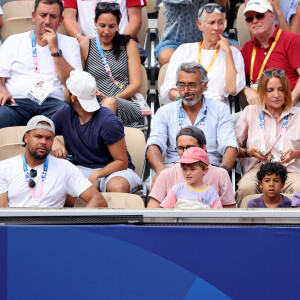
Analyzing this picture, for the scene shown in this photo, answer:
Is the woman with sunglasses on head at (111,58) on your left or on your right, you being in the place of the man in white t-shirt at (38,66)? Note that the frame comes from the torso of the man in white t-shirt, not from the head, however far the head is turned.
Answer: on your left

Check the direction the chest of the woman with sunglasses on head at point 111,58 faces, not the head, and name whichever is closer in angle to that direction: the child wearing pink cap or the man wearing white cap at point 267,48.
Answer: the child wearing pink cap

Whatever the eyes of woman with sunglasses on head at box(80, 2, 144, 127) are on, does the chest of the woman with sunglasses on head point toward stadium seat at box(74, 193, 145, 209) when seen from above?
yes

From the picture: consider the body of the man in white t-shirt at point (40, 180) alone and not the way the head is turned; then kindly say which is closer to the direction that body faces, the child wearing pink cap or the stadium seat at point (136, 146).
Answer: the child wearing pink cap

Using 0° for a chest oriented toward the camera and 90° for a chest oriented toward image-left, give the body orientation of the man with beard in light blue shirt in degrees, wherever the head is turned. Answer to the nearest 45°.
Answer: approximately 0°
